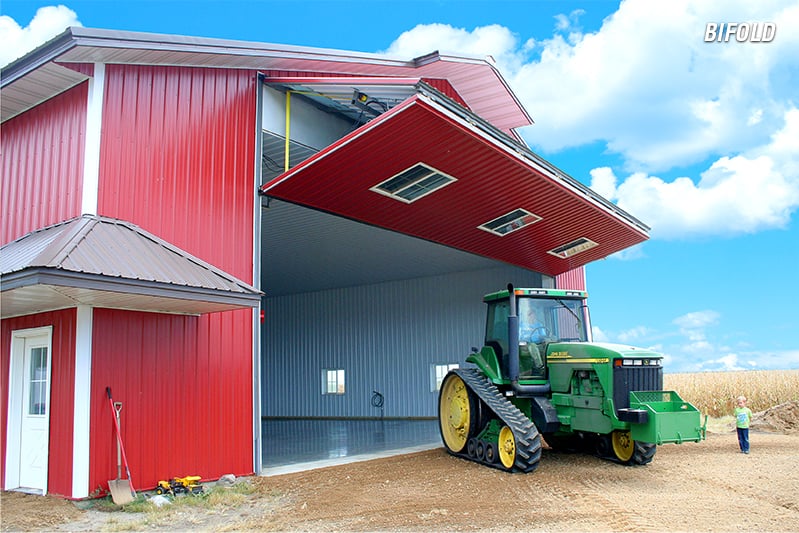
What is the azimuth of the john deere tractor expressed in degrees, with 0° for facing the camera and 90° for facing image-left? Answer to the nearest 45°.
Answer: approximately 315°

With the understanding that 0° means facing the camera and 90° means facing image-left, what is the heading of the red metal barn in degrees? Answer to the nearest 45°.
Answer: approximately 315°

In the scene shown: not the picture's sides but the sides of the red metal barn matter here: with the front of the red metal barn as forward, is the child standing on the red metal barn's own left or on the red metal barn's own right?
on the red metal barn's own left

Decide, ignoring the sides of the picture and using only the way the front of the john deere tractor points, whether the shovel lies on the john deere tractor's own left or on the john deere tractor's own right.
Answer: on the john deere tractor's own right
